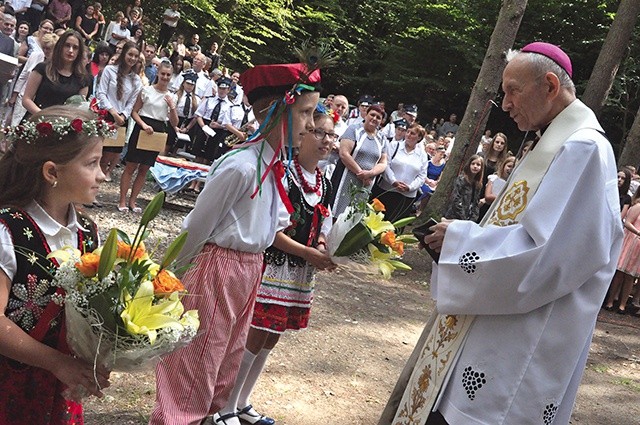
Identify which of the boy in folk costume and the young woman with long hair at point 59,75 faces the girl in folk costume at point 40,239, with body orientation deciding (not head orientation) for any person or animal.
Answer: the young woman with long hair

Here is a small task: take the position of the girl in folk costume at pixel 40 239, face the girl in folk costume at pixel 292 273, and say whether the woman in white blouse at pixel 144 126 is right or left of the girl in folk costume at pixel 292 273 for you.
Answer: left

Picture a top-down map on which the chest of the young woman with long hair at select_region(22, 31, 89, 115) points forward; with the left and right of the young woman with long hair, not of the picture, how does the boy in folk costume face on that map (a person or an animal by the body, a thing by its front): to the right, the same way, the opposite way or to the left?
to the left

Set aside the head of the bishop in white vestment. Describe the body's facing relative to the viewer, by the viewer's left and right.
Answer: facing to the left of the viewer

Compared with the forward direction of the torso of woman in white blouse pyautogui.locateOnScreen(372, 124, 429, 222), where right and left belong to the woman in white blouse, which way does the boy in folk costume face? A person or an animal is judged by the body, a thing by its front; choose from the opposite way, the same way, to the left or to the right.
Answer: to the left

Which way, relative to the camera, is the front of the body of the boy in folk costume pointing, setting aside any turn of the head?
to the viewer's right

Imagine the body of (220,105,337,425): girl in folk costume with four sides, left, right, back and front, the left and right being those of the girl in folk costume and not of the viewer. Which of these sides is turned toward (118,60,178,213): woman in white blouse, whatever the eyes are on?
back

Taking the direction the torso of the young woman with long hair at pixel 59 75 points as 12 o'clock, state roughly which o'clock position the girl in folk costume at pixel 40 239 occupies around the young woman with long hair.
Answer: The girl in folk costume is roughly at 12 o'clock from the young woman with long hair.

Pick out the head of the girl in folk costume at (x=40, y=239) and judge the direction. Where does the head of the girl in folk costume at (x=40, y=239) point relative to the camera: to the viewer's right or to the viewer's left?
to the viewer's right

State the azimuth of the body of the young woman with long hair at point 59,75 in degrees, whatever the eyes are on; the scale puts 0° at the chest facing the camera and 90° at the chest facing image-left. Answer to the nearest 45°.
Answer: approximately 0°

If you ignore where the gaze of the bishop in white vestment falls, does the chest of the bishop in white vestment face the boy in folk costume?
yes
